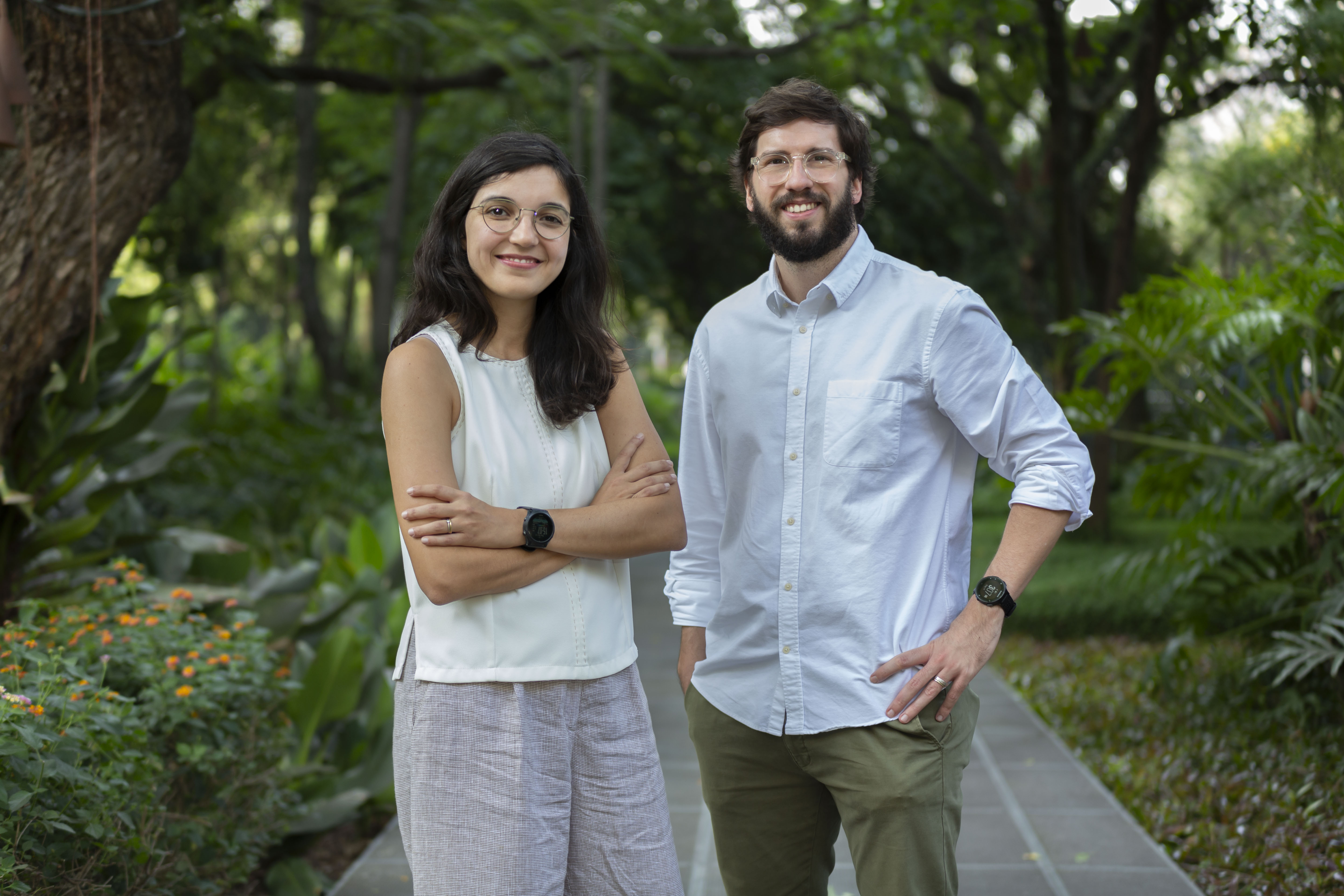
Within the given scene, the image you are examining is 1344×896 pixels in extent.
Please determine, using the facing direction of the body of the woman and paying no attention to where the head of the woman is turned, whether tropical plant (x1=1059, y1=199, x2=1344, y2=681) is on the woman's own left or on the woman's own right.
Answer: on the woman's own left

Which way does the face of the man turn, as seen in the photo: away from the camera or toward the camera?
toward the camera

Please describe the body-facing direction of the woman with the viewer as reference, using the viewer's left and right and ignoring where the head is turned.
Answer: facing the viewer and to the right of the viewer

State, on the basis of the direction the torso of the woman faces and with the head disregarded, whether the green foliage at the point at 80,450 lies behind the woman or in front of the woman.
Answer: behind

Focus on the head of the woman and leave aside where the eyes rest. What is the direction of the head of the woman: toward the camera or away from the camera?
toward the camera

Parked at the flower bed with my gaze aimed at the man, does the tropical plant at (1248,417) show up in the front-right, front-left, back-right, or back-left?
front-left
